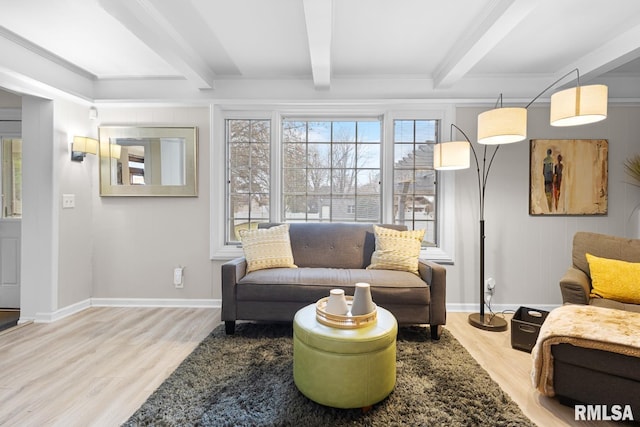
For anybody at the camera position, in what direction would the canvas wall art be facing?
facing the viewer

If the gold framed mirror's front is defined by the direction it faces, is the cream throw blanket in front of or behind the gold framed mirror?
in front

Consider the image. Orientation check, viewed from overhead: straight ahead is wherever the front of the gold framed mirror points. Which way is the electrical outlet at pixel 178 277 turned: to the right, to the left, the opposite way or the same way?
the same way

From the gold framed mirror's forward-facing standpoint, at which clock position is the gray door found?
The gray door is roughly at 4 o'clock from the gold framed mirror.

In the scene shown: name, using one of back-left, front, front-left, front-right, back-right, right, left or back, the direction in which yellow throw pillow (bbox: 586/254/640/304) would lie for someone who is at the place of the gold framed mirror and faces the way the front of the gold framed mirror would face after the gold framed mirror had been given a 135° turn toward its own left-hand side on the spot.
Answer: right

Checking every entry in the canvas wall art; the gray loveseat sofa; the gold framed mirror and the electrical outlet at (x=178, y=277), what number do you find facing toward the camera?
4

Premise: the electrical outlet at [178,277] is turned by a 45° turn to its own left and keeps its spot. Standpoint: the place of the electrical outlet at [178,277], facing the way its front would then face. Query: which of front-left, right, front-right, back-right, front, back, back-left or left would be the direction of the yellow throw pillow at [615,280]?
front

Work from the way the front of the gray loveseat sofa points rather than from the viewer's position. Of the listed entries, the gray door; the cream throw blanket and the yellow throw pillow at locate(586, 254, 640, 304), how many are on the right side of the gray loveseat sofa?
1

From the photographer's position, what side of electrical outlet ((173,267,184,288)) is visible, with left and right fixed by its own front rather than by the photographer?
front

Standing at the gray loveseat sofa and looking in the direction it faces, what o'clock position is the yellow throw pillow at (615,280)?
The yellow throw pillow is roughly at 9 o'clock from the gray loveseat sofa.

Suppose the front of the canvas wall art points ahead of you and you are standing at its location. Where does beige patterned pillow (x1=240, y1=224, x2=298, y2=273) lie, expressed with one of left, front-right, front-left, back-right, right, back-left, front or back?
front-right

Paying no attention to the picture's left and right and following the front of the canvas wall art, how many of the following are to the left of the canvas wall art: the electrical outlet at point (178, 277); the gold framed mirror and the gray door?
0

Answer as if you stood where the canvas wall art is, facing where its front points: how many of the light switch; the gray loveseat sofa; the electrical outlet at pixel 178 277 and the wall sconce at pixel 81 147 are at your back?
0

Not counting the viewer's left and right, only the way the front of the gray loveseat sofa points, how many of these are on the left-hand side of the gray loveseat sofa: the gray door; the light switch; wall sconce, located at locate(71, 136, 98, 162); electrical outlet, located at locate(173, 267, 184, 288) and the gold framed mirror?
0

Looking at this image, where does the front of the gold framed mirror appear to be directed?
toward the camera

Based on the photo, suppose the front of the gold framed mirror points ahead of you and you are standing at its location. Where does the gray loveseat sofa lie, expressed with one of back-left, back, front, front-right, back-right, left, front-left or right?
front-left

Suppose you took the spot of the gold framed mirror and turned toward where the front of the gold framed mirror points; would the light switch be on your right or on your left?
on your right

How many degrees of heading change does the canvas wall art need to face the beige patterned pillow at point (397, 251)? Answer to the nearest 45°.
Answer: approximately 45° to its right
